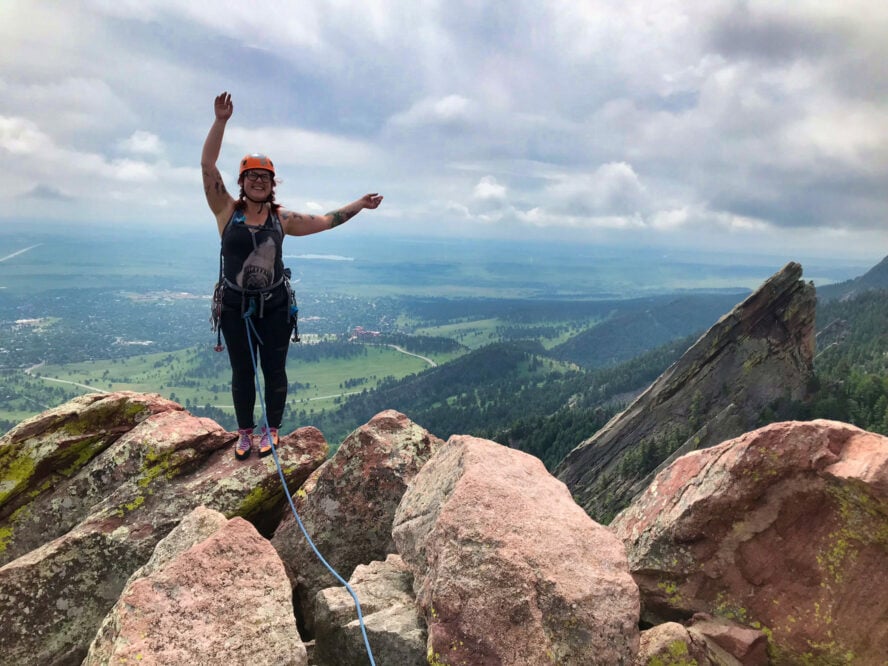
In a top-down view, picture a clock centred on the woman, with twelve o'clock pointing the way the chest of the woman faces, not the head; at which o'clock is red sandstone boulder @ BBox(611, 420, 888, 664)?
The red sandstone boulder is roughly at 10 o'clock from the woman.

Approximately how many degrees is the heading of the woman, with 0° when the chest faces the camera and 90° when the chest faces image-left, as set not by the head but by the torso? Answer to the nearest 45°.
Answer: approximately 0°

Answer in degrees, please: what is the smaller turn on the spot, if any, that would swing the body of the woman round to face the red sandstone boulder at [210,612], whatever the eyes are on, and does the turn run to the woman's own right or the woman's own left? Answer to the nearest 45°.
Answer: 0° — they already face it

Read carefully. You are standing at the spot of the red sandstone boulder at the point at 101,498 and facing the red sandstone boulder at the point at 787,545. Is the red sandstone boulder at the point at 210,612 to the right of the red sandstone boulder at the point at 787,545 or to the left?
right
